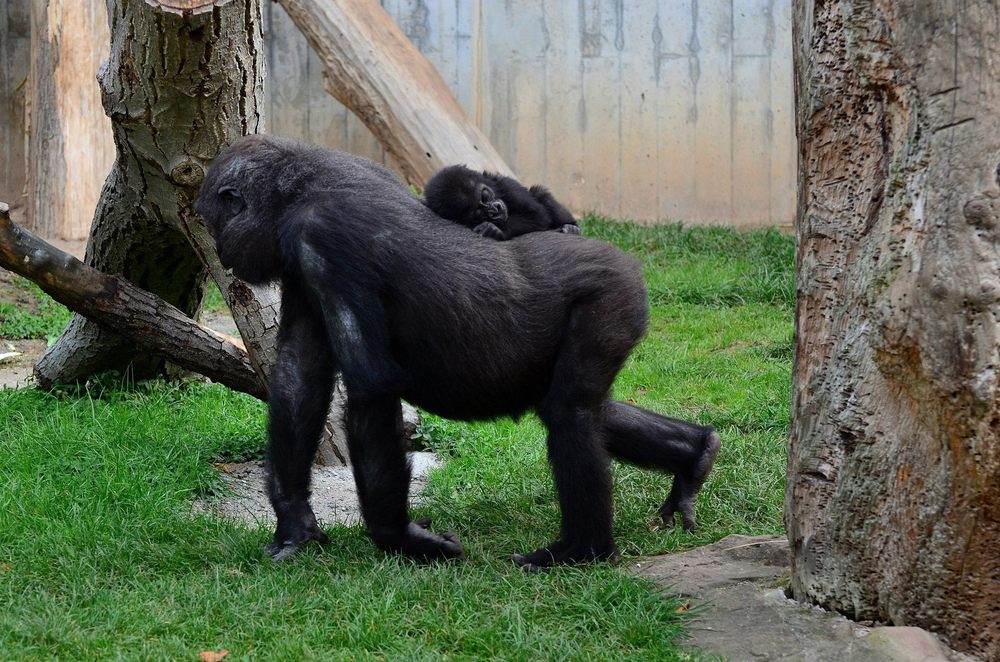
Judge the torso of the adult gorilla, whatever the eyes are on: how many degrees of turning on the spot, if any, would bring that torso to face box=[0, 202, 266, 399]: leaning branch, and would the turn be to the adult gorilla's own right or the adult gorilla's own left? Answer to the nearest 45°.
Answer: approximately 45° to the adult gorilla's own right

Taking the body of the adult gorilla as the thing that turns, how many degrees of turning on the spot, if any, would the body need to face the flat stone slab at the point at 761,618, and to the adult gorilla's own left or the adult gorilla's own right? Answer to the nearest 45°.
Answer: approximately 135° to the adult gorilla's own left

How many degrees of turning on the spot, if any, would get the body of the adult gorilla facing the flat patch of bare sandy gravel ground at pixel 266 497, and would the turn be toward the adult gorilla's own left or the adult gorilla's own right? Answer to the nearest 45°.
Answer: approximately 45° to the adult gorilla's own right

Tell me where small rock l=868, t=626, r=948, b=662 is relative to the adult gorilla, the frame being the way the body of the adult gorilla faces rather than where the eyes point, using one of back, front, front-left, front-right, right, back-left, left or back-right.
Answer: back-left

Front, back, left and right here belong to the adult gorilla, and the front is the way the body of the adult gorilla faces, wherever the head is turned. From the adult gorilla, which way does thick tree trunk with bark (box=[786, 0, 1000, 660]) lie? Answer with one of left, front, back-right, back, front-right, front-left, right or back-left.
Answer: back-left

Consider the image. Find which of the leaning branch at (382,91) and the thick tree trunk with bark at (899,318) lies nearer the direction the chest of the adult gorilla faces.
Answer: the leaning branch

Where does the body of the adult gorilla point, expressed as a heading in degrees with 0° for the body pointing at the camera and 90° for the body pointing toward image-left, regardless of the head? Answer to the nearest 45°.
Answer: approximately 90°

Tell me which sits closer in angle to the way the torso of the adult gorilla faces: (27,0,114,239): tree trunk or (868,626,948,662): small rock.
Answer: the tree trunk

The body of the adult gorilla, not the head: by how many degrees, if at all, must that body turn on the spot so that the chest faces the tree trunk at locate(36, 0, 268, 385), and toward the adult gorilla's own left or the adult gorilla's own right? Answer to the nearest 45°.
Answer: approximately 45° to the adult gorilla's own right
